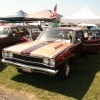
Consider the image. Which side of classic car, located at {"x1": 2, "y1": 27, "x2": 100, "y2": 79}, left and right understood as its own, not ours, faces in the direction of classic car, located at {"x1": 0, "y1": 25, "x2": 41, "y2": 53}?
right

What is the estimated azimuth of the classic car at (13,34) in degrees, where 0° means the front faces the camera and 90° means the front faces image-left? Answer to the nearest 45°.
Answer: approximately 45°

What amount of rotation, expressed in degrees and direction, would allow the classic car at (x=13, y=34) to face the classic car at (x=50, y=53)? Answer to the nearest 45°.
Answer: approximately 45° to its left

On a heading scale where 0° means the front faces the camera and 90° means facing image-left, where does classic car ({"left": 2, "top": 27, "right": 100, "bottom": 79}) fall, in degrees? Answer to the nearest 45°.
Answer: approximately 45°

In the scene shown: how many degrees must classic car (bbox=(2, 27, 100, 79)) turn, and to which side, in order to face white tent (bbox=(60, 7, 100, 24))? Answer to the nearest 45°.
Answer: approximately 135° to its right

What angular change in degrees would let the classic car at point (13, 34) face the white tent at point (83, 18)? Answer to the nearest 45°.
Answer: approximately 180°

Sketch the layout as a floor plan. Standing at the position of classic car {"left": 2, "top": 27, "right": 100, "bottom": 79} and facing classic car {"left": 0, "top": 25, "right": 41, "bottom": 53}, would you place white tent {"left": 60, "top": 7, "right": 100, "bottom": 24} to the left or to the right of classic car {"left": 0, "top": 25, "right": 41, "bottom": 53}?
right

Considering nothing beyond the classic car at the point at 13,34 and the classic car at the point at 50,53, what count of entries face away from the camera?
0

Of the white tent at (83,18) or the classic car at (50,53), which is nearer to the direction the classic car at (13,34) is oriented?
the classic car
